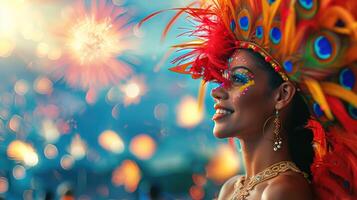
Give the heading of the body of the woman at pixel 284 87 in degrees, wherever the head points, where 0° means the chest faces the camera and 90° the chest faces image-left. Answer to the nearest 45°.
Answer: approximately 90°

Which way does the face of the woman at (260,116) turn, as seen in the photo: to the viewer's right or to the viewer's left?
to the viewer's left

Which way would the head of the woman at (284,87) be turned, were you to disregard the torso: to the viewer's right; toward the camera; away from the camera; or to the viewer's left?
to the viewer's left
